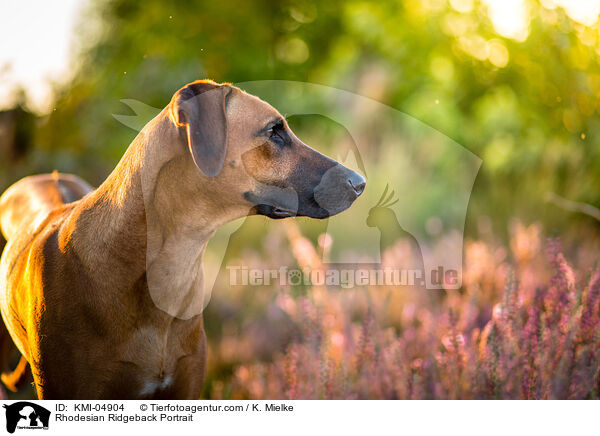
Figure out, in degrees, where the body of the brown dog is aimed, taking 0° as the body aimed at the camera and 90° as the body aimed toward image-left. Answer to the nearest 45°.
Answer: approximately 315°
